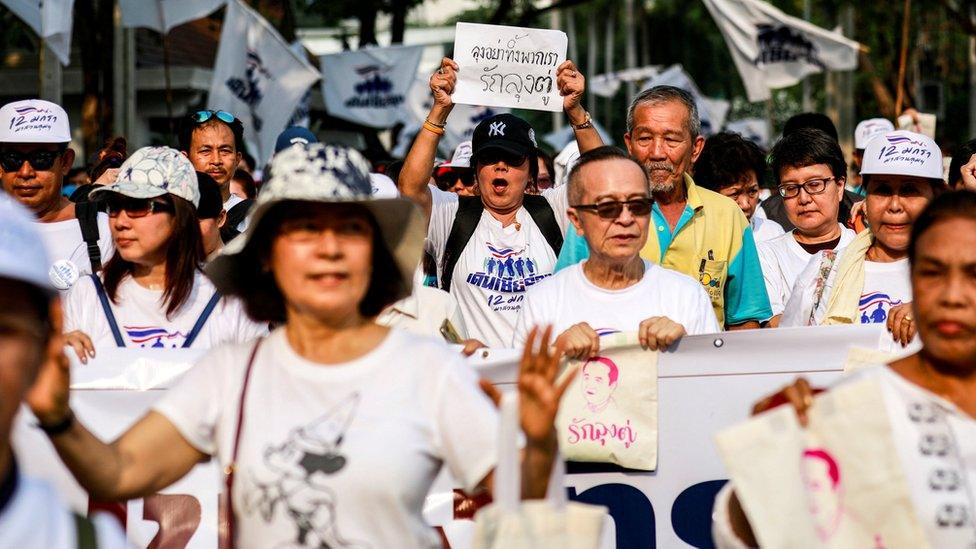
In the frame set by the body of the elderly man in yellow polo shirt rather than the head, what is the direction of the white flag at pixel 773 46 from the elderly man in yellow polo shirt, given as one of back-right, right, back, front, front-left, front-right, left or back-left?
back

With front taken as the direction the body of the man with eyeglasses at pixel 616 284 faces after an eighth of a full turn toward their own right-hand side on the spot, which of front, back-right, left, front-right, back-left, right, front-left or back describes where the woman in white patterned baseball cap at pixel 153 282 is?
front-right

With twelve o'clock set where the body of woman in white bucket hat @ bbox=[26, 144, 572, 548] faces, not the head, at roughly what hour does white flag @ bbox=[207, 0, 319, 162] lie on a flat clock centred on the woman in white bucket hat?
The white flag is roughly at 6 o'clock from the woman in white bucket hat.

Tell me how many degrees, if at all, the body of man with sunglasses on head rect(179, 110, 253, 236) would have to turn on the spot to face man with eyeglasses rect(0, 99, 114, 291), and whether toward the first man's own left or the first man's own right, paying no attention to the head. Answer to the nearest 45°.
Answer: approximately 45° to the first man's own right

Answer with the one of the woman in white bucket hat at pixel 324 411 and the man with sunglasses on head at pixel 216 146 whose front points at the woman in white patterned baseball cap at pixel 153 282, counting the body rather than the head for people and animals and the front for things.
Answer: the man with sunglasses on head

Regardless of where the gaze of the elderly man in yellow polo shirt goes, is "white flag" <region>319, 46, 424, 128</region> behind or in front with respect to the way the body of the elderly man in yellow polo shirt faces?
behind

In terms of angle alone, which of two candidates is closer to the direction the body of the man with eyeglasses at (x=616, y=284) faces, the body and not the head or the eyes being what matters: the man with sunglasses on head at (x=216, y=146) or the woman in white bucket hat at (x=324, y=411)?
the woman in white bucket hat

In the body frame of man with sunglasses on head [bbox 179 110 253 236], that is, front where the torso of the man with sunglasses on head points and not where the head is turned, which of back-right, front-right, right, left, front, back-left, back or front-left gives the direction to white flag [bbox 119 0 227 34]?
back

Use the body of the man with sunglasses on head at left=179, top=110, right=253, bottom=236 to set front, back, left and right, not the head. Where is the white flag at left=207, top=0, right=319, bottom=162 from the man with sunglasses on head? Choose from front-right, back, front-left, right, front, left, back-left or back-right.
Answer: back

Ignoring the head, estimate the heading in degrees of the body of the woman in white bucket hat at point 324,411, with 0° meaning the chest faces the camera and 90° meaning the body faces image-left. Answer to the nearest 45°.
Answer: approximately 0°
